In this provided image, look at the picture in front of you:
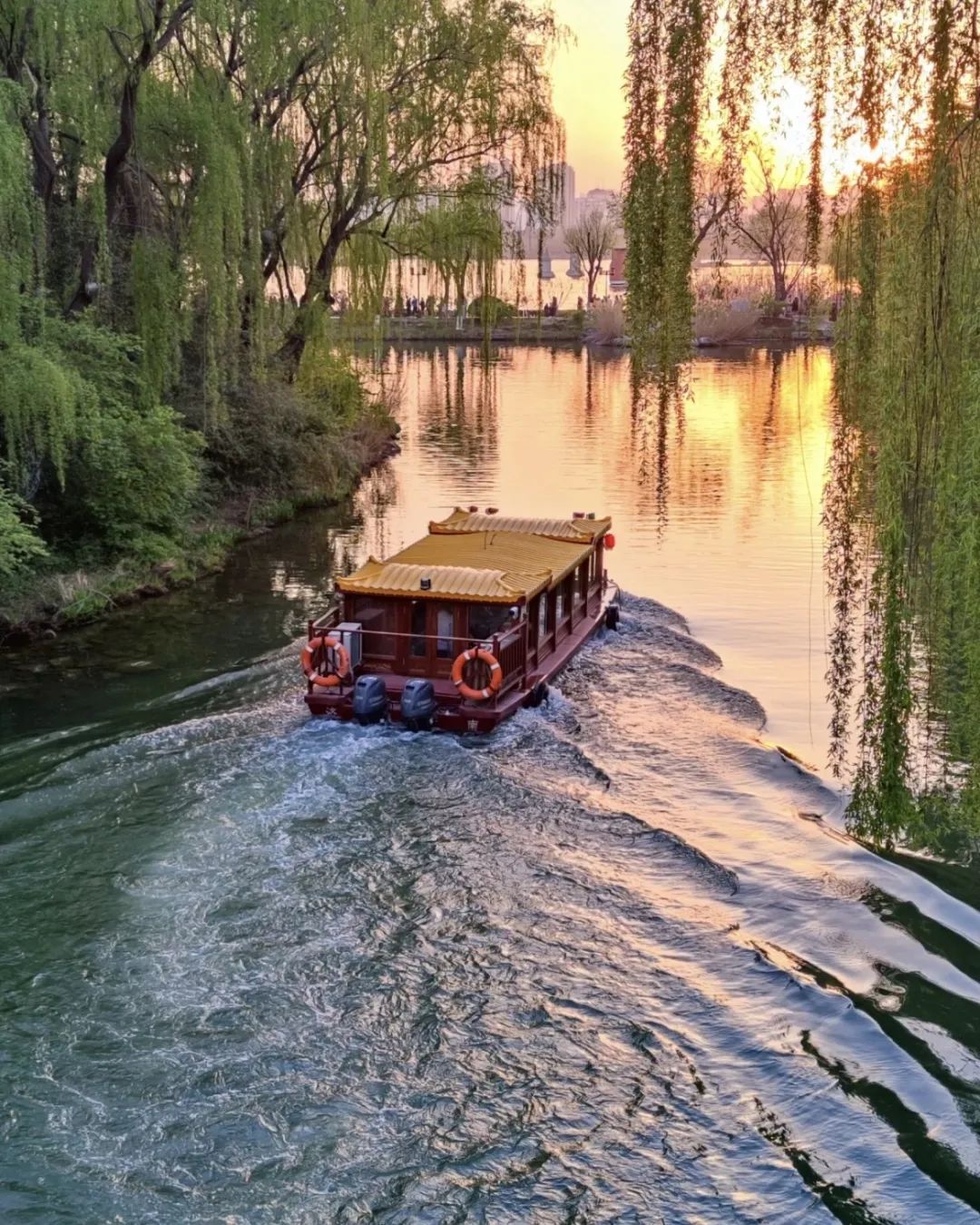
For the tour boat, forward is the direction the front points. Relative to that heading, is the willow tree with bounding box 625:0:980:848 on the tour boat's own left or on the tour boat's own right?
on the tour boat's own right

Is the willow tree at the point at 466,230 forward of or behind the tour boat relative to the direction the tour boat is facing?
forward

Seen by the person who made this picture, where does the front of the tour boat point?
facing away from the viewer and to the right of the viewer

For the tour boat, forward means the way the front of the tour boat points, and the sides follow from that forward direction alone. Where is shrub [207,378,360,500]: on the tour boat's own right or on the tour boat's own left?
on the tour boat's own left

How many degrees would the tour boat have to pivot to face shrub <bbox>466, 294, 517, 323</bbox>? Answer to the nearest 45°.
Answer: approximately 45° to its left

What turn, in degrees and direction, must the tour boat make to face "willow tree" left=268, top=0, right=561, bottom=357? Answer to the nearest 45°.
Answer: approximately 45° to its left
